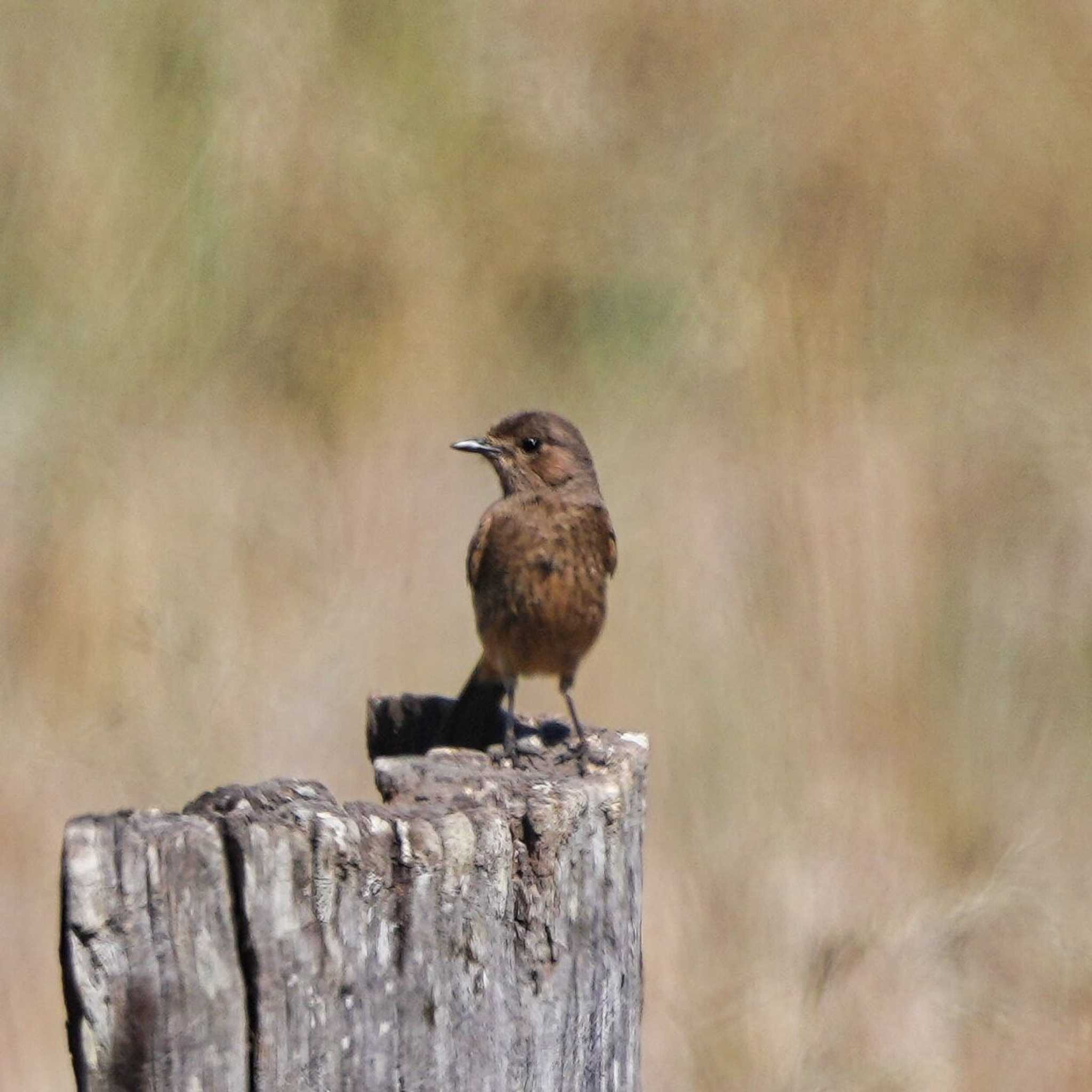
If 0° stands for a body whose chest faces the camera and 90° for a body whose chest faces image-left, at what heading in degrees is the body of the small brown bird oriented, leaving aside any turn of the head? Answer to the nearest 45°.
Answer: approximately 0°
